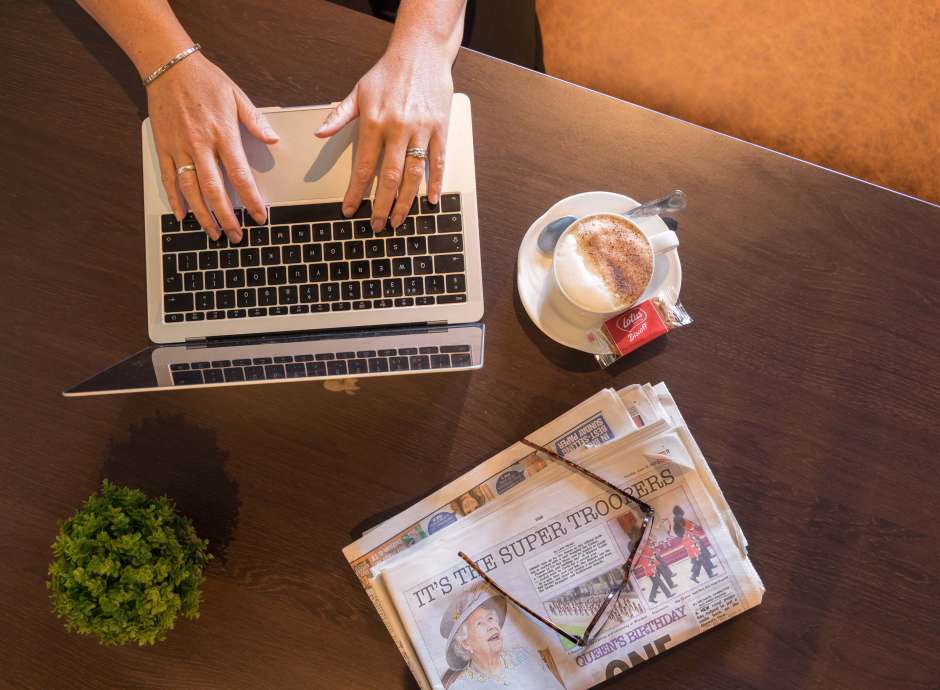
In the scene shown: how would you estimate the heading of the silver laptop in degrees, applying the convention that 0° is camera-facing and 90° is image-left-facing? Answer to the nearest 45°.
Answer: approximately 180°

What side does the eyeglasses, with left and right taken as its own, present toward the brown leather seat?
left

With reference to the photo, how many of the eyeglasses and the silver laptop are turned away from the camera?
1

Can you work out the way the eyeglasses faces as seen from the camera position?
facing the viewer and to the right of the viewer

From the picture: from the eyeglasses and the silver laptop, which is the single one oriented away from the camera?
the silver laptop
